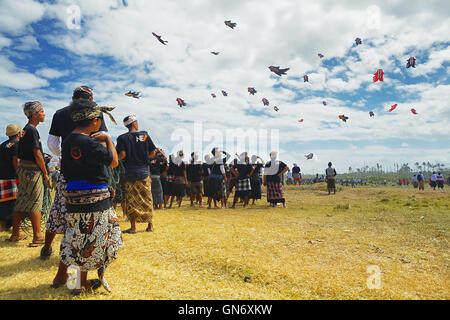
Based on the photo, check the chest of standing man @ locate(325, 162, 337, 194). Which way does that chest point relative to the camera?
away from the camera

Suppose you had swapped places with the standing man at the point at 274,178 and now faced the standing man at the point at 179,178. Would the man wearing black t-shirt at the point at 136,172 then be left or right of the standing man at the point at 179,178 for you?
left

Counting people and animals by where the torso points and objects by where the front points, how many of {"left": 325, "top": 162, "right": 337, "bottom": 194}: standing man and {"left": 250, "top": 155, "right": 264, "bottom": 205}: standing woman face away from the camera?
2

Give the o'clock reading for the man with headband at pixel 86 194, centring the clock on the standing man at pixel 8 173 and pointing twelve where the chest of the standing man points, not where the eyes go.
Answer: The man with headband is roughly at 4 o'clock from the standing man.

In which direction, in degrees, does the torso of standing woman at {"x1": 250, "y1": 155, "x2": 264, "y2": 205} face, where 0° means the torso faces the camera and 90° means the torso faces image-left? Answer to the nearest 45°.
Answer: approximately 180°

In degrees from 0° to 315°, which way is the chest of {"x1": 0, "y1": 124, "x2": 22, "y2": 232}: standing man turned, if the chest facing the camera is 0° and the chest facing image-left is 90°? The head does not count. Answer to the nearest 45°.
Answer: approximately 225°

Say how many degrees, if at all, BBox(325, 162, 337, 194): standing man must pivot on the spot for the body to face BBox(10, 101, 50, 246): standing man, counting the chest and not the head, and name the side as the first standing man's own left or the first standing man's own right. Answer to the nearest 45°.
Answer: approximately 180°
